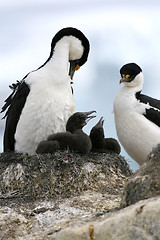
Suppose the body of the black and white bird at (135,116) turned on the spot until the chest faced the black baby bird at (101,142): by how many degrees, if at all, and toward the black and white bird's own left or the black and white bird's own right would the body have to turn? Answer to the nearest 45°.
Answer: approximately 45° to the black and white bird's own right

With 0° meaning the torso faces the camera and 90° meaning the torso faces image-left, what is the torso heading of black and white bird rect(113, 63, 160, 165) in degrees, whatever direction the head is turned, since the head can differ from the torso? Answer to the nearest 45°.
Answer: approximately 45°

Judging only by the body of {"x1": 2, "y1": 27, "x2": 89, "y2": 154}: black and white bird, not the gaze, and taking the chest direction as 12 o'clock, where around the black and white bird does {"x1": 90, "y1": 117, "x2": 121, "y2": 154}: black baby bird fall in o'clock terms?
The black baby bird is roughly at 11 o'clock from the black and white bird.

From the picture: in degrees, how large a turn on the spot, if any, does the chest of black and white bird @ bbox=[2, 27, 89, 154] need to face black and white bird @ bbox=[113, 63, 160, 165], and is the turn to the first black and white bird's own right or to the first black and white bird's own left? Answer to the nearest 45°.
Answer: approximately 45° to the first black and white bird's own left

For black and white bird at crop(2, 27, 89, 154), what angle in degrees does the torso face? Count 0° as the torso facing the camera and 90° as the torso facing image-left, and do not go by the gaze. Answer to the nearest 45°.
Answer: approximately 315°
